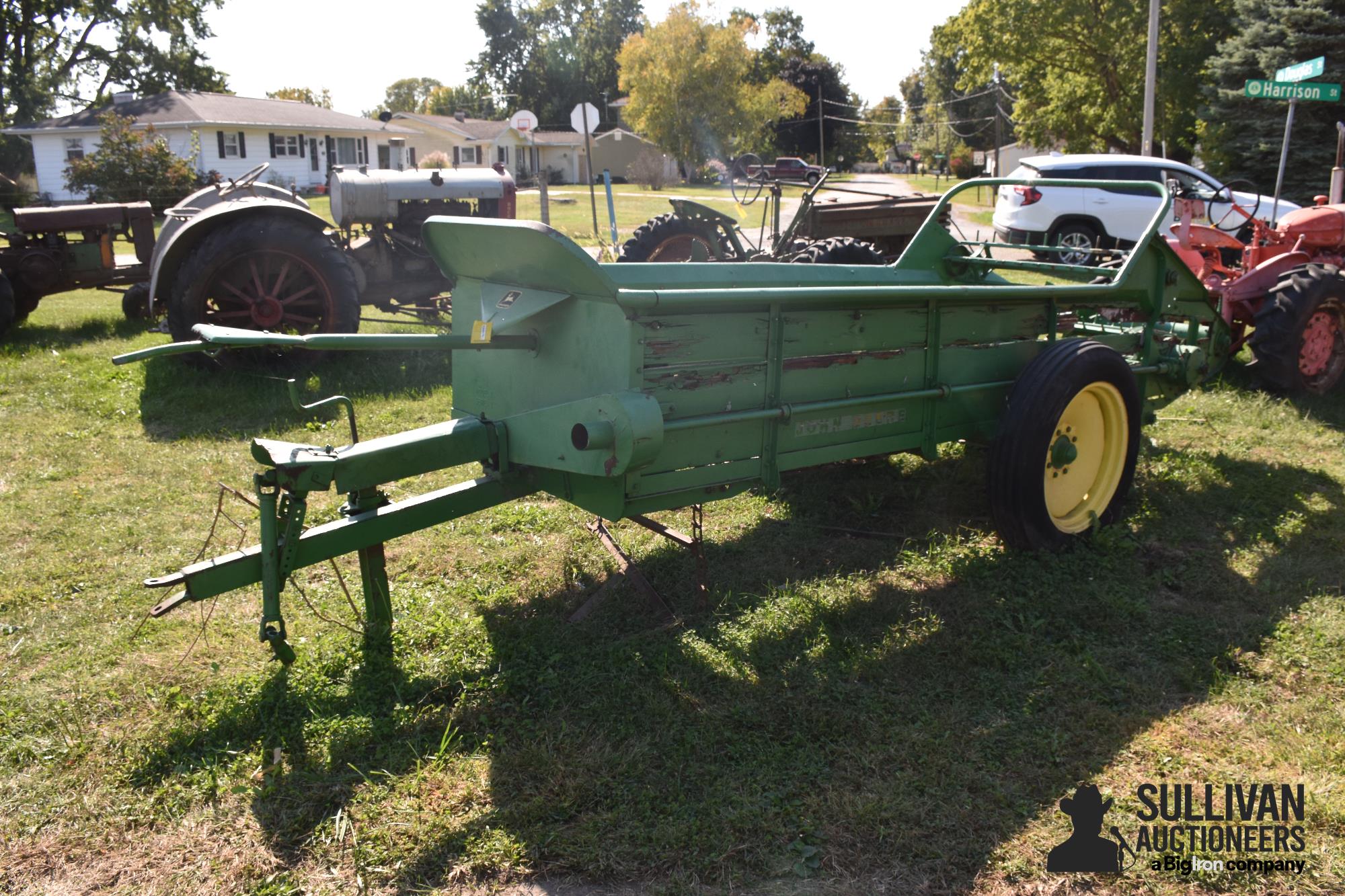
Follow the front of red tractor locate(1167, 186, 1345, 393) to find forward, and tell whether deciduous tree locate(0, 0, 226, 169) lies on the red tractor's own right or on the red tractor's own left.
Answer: on the red tractor's own left

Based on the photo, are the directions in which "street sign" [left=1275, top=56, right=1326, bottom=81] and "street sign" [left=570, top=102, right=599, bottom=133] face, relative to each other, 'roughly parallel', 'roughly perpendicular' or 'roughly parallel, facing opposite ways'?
roughly perpendicular

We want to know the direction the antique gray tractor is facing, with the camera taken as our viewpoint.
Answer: facing to the right of the viewer

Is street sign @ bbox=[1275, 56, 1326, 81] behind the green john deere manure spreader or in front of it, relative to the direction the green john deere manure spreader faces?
behind

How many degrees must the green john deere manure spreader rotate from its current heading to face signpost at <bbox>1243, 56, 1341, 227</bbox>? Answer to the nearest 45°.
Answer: approximately 180°

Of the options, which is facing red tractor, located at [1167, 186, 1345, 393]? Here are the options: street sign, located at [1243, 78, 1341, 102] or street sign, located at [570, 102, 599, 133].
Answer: street sign, located at [1243, 78, 1341, 102]

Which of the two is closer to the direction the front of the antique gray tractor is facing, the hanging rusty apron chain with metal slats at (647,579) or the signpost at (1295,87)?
the signpost

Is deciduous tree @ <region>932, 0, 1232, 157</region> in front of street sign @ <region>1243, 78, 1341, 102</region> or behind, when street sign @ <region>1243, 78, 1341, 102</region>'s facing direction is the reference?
behind

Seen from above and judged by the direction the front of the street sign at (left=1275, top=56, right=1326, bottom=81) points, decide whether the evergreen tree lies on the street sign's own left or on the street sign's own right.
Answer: on the street sign's own right

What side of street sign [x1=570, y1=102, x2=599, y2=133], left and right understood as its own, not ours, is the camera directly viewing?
back

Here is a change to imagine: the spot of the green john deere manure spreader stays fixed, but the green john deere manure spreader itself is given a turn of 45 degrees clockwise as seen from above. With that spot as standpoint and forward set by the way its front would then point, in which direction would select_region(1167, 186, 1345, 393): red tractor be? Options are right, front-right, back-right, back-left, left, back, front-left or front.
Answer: back-right

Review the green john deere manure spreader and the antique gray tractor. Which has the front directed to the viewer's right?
the antique gray tractor

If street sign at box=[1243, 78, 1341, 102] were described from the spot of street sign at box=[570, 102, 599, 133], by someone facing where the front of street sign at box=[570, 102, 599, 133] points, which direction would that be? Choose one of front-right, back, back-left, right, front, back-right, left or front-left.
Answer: back-right

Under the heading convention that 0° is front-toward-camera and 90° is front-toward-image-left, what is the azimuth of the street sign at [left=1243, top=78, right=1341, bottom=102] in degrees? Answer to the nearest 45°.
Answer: approximately 0°

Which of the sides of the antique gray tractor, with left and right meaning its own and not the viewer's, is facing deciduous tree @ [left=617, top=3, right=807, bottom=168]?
left

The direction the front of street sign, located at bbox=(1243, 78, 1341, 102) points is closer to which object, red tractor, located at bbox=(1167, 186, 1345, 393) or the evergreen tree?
the red tractor

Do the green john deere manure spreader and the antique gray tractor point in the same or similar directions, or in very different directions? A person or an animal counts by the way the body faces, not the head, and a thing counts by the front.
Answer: very different directions
